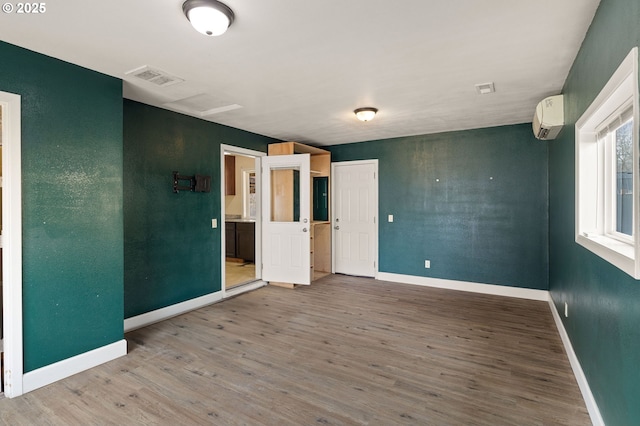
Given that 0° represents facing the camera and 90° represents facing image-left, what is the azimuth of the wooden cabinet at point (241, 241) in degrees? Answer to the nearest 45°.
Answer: approximately 45°

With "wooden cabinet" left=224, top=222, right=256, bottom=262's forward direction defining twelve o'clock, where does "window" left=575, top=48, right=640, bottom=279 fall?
The window is roughly at 10 o'clock from the wooden cabinet.

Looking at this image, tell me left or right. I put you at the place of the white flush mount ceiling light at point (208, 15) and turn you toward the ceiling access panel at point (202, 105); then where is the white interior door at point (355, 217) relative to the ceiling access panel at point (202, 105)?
right

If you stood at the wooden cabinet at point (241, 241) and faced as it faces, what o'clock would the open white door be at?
The open white door is roughly at 10 o'clock from the wooden cabinet.

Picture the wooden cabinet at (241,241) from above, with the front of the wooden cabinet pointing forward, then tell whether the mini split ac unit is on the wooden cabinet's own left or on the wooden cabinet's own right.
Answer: on the wooden cabinet's own left

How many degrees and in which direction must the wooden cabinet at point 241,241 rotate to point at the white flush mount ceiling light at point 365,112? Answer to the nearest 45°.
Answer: approximately 45° to its left

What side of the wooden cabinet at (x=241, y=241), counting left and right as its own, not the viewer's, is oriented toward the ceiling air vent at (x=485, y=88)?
left
